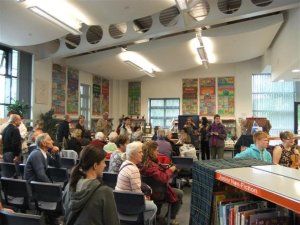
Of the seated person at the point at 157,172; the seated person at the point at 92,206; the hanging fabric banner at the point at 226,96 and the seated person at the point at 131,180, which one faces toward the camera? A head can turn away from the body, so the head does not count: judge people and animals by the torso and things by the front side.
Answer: the hanging fabric banner

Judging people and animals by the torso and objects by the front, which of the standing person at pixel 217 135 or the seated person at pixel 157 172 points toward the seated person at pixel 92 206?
the standing person

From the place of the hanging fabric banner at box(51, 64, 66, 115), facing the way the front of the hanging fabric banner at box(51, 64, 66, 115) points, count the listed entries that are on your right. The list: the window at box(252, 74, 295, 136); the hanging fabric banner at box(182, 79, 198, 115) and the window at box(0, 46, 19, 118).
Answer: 1

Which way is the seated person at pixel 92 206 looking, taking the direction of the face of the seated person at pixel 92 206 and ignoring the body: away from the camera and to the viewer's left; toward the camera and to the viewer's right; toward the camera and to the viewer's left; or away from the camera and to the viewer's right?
away from the camera and to the viewer's right

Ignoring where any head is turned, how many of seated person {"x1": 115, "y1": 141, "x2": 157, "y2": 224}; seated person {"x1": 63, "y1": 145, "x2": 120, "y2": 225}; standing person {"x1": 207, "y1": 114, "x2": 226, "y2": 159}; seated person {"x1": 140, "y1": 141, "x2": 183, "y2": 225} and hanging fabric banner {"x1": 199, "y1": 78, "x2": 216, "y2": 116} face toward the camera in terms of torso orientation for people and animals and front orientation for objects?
2

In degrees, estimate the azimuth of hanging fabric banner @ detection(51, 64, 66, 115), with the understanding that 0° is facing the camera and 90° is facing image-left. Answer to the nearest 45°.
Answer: approximately 315°

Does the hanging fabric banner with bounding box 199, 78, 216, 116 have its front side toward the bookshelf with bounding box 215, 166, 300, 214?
yes
